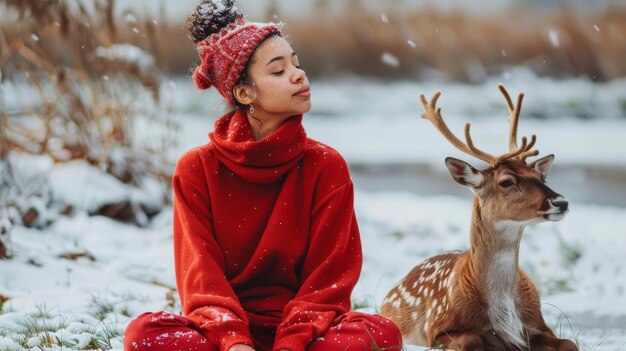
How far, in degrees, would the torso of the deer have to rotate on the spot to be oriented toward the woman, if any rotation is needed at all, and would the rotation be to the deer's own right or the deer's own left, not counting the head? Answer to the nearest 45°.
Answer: approximately 135° to the deer's own right

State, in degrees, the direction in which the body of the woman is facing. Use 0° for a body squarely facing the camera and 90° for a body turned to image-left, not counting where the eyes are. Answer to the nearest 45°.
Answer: approximately 0°

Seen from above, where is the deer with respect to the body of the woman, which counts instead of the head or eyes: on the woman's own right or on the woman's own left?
on the woman's own left

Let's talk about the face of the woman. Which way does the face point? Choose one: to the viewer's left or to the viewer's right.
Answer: to the viewer's right
